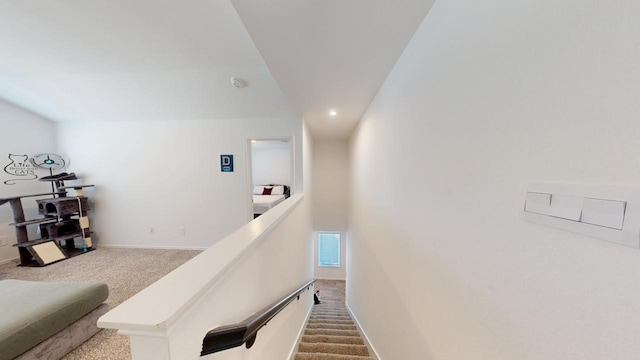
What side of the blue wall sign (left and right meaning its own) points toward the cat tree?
right

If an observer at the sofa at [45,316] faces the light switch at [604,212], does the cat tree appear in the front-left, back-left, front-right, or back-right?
back-left

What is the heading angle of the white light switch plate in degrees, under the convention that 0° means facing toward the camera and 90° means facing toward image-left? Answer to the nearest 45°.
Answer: approximately 45°

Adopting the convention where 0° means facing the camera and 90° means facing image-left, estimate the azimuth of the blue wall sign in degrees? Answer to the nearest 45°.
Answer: approximately 0°

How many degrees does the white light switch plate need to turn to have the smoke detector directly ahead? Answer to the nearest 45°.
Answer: approximately 45° to its right

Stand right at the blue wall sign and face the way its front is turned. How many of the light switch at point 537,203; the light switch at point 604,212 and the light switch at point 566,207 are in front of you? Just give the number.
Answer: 3
